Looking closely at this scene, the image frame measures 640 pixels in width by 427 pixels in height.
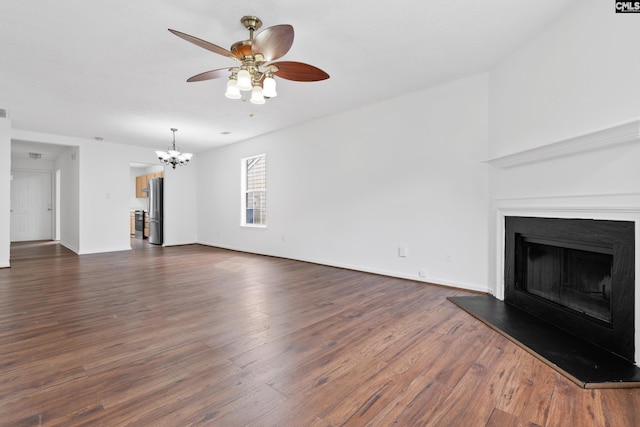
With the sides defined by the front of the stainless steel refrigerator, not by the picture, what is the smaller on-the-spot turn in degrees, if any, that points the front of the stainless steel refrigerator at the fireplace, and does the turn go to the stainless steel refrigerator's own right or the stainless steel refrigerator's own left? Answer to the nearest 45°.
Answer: approximately 45° to the stainless steel refrigerator's own left

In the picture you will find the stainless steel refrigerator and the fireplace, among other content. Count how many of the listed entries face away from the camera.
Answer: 0

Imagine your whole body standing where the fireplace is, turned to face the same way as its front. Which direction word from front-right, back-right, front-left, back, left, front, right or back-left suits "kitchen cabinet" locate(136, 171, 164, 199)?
front-right

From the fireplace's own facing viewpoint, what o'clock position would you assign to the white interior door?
The white interior door is roughly at 1 o'clock from the fireplace.

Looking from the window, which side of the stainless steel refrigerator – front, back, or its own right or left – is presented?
left

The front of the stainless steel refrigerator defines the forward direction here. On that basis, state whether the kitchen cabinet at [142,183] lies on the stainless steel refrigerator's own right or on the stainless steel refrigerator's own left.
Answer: on the stainless steel refrigerator's own right

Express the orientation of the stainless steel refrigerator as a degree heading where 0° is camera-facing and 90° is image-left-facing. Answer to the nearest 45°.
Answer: approximately 45°

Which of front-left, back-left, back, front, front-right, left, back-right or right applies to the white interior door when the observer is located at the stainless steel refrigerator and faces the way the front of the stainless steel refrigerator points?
right

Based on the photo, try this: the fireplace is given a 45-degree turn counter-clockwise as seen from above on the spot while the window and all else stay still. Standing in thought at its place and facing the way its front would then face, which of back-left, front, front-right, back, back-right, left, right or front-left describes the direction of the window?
right

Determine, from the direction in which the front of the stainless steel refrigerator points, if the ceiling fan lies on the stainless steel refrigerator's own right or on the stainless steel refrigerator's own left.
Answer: on the stainless steel refrigerator's own left

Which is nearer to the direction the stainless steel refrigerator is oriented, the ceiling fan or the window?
the ceiling fan

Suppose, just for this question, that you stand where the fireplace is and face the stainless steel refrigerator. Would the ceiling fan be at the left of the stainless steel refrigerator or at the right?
left
